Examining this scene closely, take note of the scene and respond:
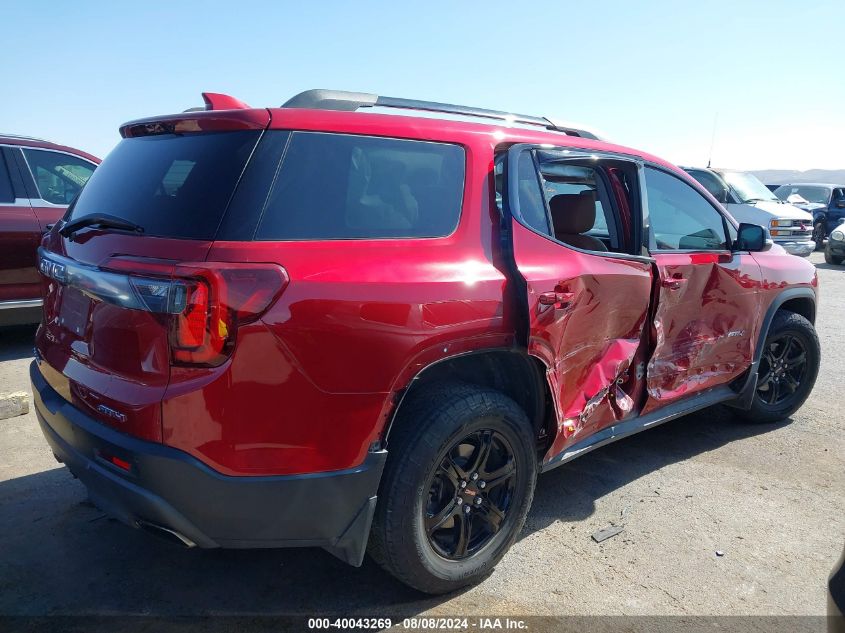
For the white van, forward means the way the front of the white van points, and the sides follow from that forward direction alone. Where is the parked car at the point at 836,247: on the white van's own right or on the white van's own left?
on the white van's own left

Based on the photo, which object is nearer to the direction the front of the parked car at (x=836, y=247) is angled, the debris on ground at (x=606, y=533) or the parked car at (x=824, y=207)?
the debris on ground

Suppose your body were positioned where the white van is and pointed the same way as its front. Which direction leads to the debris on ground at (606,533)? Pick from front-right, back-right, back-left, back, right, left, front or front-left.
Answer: front-right

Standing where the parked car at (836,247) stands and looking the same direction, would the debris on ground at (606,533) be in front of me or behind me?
in front

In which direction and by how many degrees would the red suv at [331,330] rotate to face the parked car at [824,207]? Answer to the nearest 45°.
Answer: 0° — it already faces it

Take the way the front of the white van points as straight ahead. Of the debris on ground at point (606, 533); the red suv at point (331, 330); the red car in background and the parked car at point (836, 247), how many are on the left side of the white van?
1

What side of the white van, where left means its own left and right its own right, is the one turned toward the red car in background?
right

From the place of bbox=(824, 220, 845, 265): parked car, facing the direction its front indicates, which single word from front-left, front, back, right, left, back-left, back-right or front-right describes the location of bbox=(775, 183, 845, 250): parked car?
back-right

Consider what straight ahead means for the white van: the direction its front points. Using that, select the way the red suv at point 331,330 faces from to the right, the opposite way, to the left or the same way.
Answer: to the left
